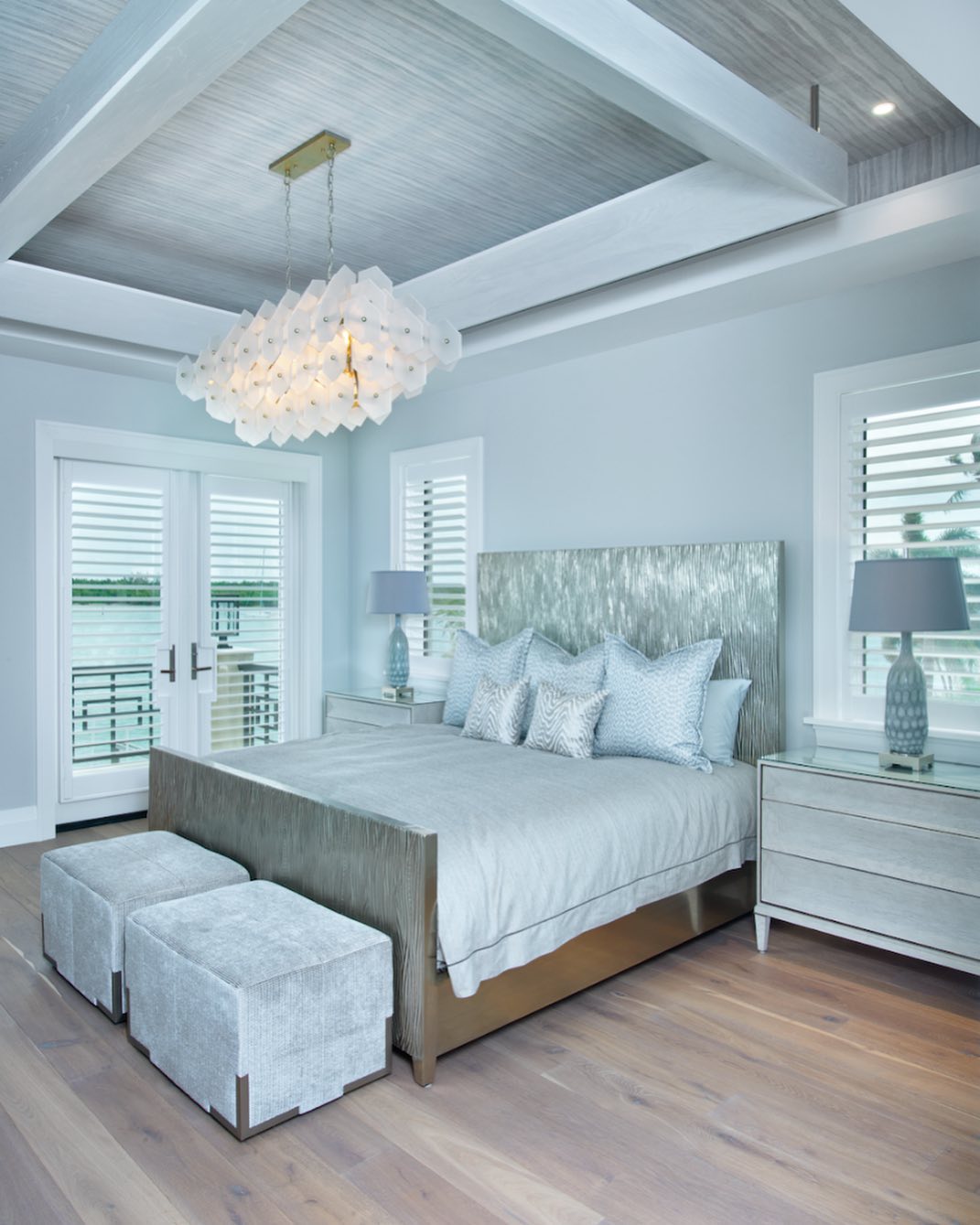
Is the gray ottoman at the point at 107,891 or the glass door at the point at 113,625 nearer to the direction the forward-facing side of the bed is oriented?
the gray ottoman

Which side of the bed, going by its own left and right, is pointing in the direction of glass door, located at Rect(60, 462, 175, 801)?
right

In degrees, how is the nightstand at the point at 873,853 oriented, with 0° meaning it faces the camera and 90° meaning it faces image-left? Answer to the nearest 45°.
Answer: approximately 45°

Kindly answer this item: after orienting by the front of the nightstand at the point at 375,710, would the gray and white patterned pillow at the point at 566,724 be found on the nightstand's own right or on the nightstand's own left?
on the nightstand's own left

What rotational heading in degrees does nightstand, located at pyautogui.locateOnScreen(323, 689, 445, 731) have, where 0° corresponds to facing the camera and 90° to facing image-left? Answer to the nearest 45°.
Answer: approximately 45°

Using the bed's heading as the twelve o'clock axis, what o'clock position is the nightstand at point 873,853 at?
The nightstand is roughly at 8 o'clock from the bed.
